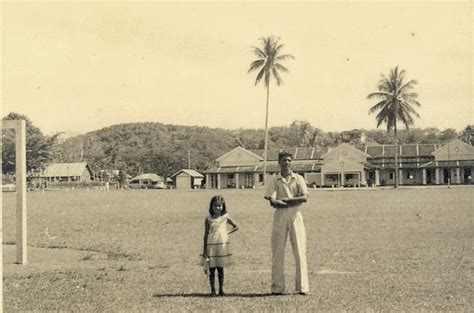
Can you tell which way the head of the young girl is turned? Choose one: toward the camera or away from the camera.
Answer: toward the camera

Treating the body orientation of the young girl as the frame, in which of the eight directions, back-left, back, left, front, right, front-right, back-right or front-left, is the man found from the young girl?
left

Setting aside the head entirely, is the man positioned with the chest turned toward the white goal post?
no

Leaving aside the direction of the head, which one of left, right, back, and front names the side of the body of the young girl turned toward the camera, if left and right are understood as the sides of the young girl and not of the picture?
front

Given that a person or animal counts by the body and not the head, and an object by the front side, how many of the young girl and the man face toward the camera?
2

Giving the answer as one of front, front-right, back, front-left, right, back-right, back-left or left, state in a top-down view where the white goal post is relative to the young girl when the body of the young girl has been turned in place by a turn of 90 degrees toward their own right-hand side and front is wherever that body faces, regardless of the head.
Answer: front-right

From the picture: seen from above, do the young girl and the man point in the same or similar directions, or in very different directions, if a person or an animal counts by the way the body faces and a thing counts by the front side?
same or similar directions

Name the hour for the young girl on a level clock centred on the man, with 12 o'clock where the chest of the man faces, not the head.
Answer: The young girl is roughly at 3 o'clock from the man.

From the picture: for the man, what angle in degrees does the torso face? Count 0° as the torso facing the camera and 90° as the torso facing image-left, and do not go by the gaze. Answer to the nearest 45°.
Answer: approximately 0°
